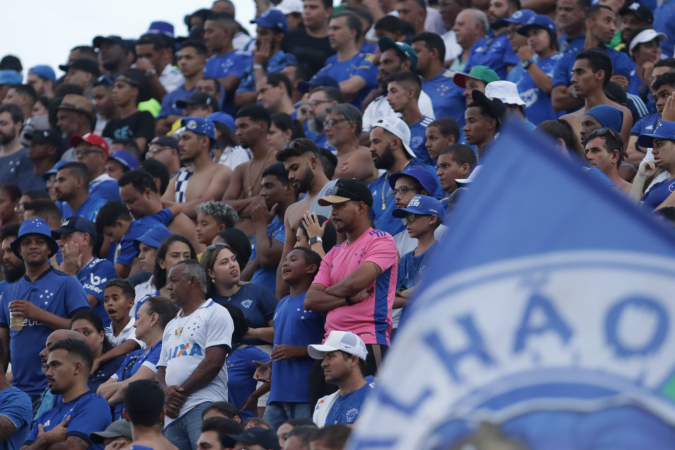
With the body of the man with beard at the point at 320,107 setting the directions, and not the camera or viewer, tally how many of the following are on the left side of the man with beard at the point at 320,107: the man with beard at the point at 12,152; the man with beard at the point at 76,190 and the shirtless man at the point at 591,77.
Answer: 1

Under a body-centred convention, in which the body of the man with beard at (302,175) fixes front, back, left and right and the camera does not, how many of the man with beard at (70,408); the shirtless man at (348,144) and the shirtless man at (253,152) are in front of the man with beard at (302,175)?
1

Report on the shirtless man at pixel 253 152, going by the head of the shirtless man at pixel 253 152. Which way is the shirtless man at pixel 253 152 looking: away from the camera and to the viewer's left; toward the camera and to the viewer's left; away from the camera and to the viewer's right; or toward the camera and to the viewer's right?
toward the camera and to the viewer's left

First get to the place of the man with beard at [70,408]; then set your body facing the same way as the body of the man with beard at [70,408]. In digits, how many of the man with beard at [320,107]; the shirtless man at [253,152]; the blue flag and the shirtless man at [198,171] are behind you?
3

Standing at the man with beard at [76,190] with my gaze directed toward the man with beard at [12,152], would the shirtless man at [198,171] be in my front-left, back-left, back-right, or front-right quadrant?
back-right

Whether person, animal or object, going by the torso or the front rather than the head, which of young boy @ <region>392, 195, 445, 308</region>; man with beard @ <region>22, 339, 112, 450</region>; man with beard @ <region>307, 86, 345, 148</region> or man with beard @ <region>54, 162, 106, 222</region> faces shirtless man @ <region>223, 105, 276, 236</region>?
man with beard @ <region>307, 86, 345, 148</region>

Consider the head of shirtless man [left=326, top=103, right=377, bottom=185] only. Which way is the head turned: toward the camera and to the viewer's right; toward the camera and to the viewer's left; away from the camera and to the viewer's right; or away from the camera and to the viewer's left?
toward the camera and to the viewer's left

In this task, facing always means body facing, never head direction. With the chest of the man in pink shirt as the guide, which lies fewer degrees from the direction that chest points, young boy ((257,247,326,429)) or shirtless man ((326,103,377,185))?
the young boy

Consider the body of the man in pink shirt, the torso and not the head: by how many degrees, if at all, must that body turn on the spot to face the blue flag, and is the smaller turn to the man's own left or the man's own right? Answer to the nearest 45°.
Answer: approximately 45° to the man's own left

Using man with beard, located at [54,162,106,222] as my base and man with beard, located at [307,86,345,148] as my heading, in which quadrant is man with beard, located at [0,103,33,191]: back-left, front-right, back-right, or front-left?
back-left

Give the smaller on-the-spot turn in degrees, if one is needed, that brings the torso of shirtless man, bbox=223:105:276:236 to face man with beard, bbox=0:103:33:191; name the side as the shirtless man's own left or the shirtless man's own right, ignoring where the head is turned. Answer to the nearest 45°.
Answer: approximately 90° to the shirtless man's own right
